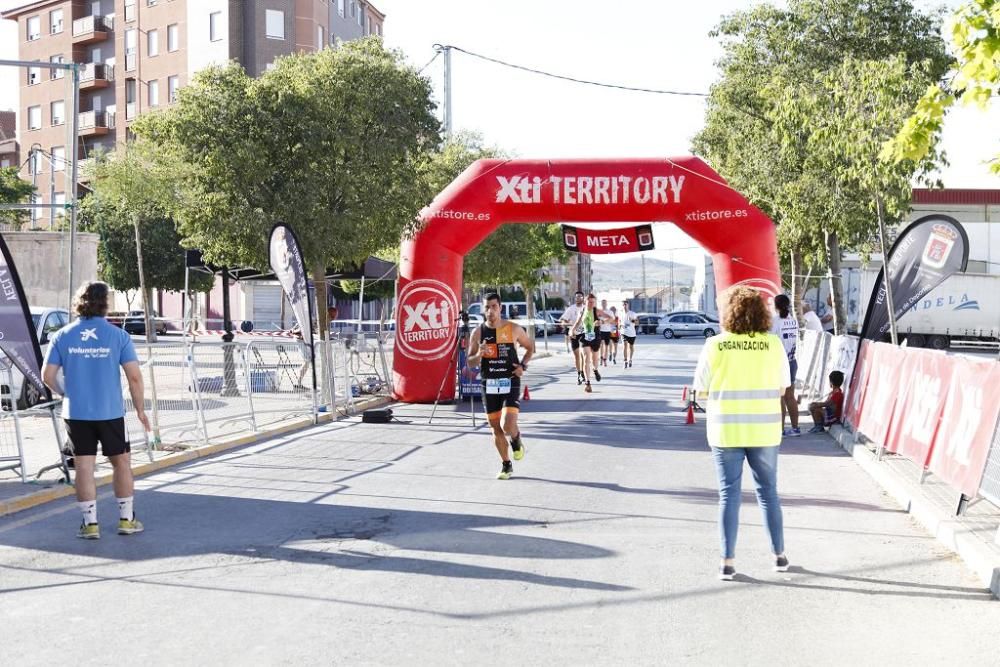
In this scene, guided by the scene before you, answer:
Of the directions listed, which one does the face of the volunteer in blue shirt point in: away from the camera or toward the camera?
away from the camera

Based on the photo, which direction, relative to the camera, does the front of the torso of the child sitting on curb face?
to the viewer's left

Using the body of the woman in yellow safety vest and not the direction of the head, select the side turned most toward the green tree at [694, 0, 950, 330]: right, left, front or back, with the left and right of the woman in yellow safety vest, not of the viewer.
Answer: front

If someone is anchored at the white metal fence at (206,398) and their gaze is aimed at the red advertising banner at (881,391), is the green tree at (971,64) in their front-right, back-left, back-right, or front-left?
front-right

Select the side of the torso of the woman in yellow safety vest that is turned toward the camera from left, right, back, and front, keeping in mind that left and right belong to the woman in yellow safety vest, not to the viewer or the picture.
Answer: back

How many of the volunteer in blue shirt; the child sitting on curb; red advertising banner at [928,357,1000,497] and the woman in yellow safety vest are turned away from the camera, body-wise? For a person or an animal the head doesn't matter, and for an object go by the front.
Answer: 2

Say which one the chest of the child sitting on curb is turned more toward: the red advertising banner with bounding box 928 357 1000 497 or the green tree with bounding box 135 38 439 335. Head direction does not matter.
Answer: the green tree

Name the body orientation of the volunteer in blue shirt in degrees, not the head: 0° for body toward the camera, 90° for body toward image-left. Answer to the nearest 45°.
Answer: approximately 180°

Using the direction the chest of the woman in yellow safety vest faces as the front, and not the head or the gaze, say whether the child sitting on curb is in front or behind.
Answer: in front

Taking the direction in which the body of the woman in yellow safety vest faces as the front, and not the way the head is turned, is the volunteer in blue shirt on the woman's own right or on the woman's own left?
on the woman's own left

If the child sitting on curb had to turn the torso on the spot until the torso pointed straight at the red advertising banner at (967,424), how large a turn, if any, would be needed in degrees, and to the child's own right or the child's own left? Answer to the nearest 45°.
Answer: approximately 90° to the child's own left

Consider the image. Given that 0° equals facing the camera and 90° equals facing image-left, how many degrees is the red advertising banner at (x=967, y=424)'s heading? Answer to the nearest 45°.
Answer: approximately 45°

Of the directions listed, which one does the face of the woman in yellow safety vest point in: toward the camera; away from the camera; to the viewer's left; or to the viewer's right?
away from the camera

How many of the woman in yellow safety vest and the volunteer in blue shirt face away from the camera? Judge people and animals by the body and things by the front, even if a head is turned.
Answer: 2

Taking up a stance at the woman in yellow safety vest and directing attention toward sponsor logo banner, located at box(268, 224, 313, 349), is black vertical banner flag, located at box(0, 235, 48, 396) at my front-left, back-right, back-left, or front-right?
front-left
